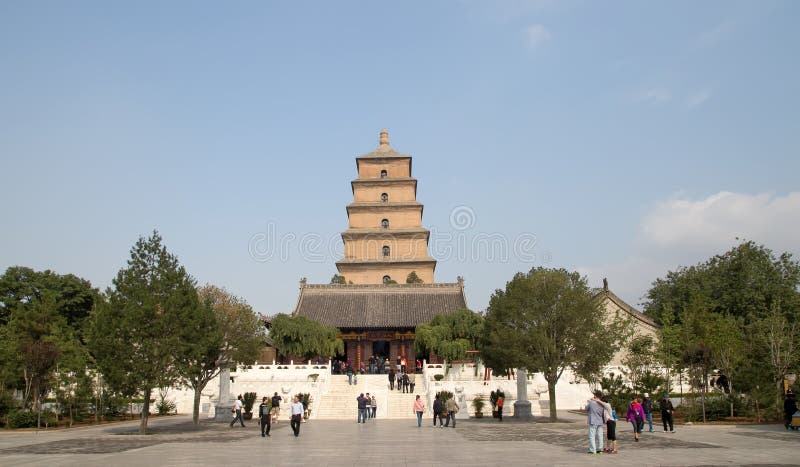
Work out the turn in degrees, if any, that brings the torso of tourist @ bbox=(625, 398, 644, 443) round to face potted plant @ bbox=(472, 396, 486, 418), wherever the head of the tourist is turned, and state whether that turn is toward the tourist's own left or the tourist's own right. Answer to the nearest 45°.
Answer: approximately 135° to the tourist's own right

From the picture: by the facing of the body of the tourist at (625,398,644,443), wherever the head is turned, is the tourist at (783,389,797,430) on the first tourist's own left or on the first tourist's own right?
on the first tourist's own left

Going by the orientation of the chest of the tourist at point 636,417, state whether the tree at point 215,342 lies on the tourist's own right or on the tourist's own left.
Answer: on the tourist's own right

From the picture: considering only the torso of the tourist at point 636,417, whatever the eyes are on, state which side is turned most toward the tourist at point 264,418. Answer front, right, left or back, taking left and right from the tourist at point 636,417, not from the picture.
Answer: right

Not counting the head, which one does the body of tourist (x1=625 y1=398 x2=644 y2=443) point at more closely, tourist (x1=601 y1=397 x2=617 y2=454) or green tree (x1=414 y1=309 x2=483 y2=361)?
the tourist
